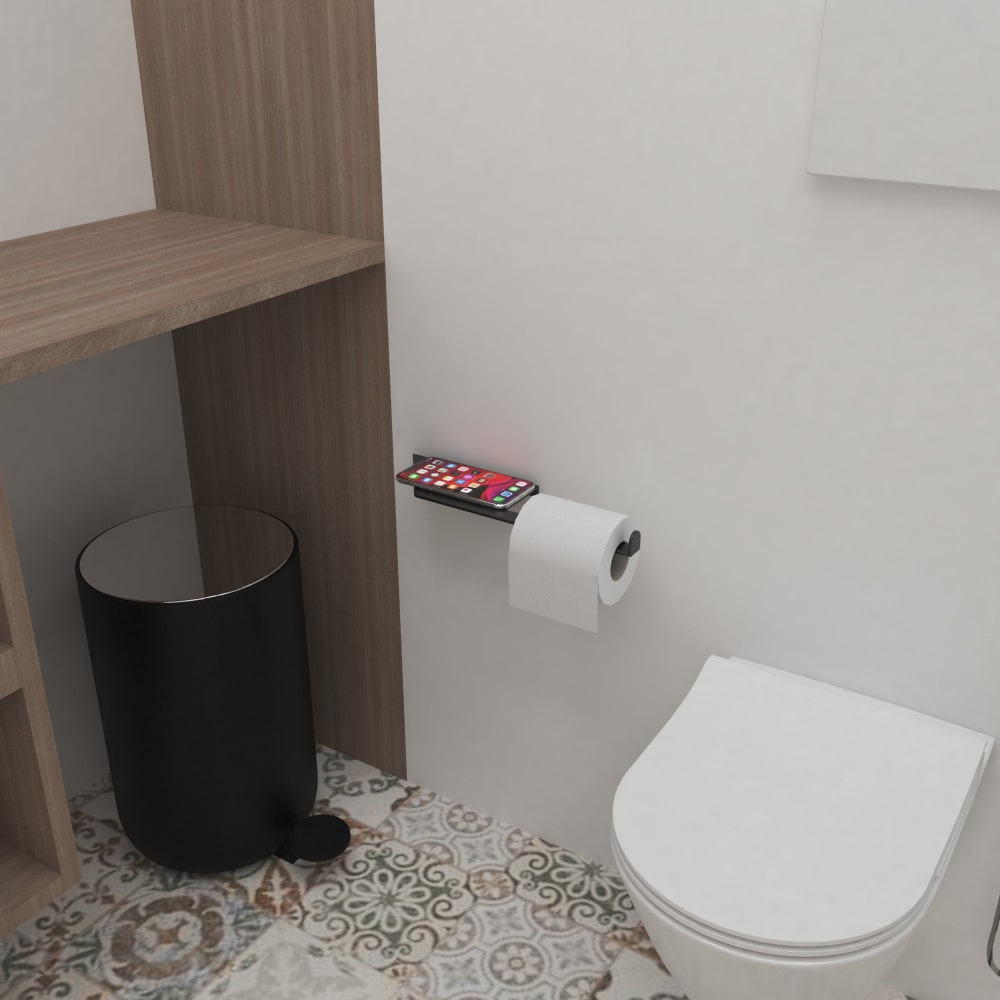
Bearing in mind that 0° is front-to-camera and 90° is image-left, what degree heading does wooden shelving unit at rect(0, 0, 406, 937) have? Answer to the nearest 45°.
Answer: approximately 315°

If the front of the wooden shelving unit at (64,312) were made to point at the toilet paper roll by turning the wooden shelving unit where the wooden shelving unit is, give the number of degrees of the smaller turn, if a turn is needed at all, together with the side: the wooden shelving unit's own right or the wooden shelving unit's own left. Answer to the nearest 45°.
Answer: approximately 45° to the wooden shelving unit's own left
